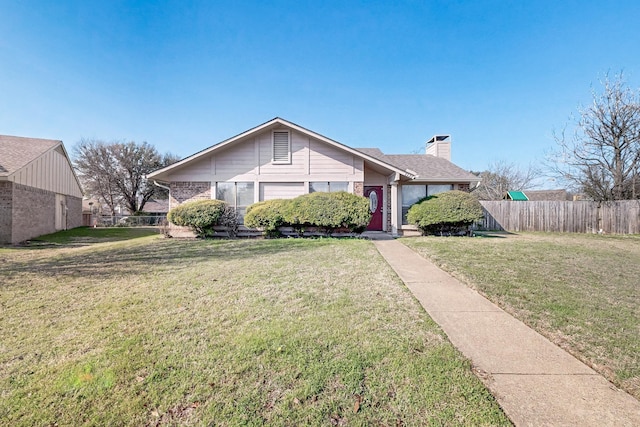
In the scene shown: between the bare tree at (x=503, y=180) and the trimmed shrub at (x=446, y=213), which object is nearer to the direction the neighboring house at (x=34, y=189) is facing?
the trimmed shrub

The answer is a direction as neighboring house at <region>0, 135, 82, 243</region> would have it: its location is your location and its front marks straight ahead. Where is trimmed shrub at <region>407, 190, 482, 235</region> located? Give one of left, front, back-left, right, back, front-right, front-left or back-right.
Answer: front-left

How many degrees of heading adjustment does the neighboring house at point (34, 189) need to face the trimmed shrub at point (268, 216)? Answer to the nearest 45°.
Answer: approximately 45° to its left

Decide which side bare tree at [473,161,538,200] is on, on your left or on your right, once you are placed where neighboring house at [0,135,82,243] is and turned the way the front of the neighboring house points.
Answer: on your left

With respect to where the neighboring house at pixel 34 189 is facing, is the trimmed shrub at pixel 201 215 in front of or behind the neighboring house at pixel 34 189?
in front

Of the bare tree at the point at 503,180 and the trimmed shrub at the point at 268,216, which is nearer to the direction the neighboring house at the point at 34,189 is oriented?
the trimmed shrub

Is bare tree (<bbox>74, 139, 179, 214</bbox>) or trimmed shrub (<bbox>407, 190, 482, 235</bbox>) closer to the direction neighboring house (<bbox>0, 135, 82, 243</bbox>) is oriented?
the trimmed shrub

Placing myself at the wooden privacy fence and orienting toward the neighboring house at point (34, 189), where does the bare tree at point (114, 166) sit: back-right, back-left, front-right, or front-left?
front-right

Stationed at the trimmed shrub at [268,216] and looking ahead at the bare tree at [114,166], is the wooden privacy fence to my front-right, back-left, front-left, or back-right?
back-right
